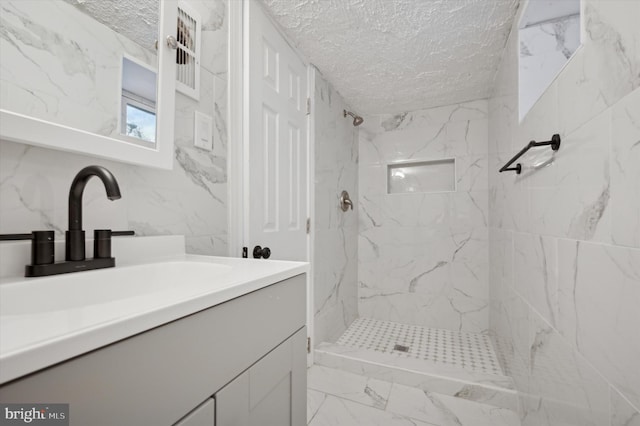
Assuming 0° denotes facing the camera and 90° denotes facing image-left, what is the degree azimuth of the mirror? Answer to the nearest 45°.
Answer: approximately 315°

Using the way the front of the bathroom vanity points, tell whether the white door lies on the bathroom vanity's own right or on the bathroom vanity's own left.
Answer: on the bathroom vanity's own left

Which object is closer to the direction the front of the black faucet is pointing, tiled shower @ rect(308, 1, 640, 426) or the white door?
the tiled shower

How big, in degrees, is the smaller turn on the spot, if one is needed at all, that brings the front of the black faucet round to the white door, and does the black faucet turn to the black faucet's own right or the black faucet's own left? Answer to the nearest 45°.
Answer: approximately 90° to the black faucet's own left

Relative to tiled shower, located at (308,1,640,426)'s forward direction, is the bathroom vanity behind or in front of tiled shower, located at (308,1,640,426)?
in front

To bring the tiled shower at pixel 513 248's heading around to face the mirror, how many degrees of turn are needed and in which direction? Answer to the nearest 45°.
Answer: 0° — it already faces it

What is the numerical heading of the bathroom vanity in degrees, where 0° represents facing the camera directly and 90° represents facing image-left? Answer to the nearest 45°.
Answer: approximately 315°

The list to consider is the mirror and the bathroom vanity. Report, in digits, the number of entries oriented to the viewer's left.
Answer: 0

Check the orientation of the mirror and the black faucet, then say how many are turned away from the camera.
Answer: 0

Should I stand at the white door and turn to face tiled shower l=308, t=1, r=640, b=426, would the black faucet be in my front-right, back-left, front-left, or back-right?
back-right
